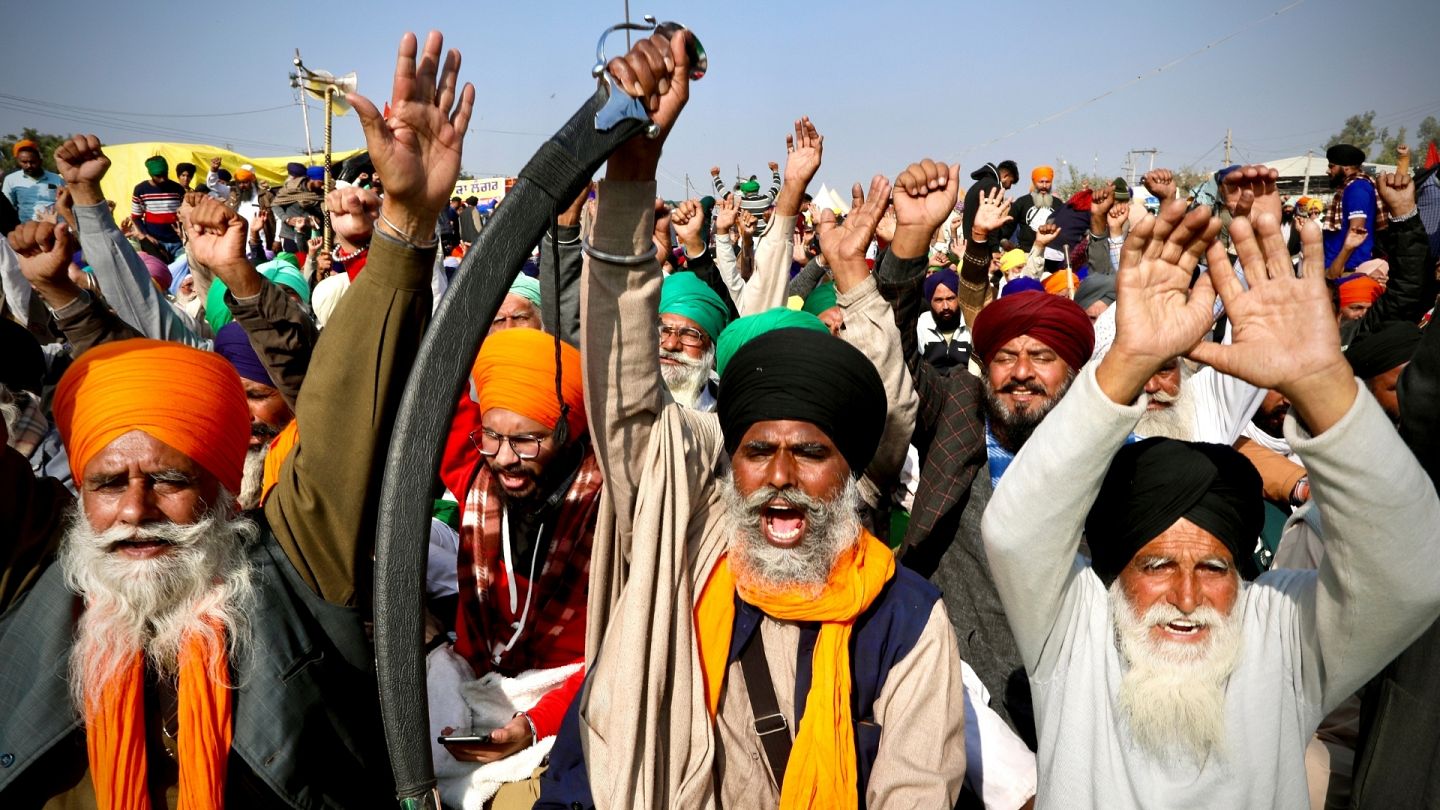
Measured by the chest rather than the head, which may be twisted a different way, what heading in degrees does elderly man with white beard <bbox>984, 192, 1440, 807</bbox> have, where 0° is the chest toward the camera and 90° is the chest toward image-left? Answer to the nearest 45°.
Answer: approximately 0°

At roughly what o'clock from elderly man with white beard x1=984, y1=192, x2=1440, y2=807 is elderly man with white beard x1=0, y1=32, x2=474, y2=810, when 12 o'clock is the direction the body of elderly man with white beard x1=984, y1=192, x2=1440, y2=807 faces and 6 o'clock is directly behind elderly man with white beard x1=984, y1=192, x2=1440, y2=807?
elderly man with white beard x1=0, y1=32, x2=474, y2=810 is roughly at 2 o'clock from elderly man with white beard x1=984, y1=192, x2=1440, y2=807.

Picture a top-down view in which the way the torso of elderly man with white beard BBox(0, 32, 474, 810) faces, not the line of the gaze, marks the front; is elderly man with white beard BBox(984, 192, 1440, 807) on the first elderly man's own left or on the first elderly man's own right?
on the first elderly man's own left

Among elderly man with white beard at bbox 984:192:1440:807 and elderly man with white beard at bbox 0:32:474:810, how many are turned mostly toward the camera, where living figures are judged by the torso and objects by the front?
2

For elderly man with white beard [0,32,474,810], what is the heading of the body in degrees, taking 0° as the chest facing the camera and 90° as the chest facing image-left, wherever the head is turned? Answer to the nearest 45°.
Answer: approximately 0°

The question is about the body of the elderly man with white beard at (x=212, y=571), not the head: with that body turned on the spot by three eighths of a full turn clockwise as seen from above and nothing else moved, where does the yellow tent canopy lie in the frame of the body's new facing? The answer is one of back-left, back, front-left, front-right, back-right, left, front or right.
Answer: front-right
